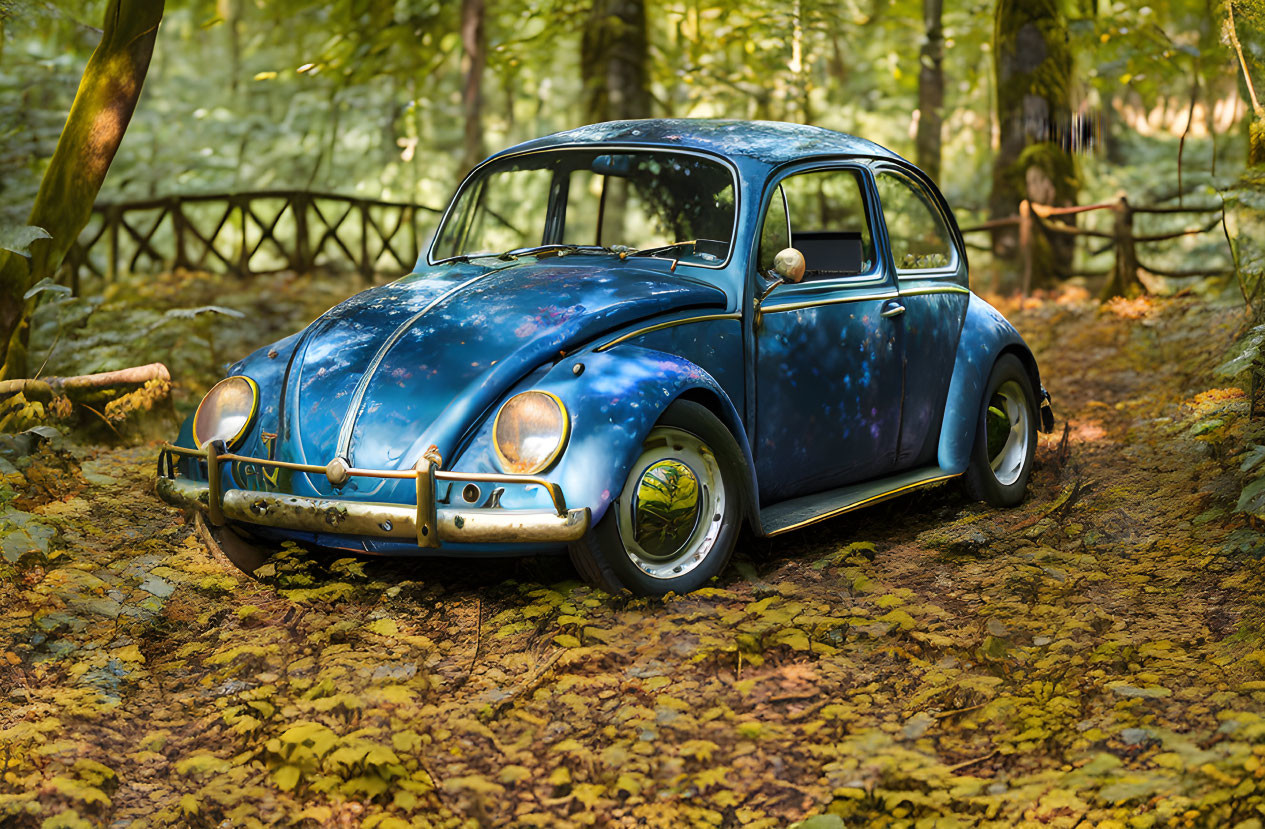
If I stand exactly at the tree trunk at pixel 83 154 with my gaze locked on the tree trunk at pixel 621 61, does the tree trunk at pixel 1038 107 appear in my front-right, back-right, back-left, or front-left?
front-right

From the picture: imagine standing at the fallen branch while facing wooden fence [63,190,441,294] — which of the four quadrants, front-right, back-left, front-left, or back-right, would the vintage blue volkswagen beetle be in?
back-right

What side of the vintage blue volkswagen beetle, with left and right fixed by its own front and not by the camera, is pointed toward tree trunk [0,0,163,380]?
right

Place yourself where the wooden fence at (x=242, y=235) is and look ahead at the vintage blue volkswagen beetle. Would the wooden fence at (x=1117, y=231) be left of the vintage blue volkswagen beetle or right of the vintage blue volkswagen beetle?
left

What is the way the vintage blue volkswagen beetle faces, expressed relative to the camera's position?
facing the viewer and to the left of the viewer

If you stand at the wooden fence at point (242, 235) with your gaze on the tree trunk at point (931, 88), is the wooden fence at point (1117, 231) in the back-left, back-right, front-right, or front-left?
front-right

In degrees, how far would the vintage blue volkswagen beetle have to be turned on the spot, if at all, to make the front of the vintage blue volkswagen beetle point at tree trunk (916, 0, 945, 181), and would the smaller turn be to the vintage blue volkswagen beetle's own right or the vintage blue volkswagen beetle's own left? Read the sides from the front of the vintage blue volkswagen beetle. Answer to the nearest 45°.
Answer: approximately 135° to the vintage blue volkswagen beetle's own right

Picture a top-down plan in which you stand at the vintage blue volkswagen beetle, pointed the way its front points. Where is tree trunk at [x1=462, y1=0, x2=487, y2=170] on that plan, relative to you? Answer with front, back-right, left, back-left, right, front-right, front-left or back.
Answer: back-right

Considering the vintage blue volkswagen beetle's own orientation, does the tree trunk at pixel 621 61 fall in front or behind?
behind
